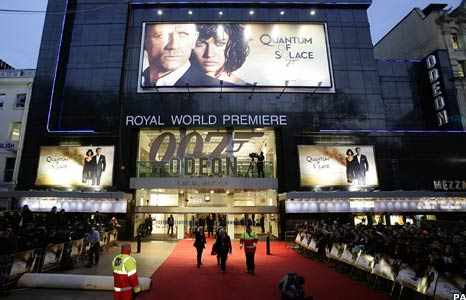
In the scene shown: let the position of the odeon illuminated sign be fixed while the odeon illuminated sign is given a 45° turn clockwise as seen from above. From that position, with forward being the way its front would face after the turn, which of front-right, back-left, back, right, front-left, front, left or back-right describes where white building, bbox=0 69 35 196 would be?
front-right

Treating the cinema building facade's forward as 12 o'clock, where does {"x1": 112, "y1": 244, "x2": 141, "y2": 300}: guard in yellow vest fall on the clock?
The guard in yellow vest is roughly at 12 o'clock from the cinema building facade.

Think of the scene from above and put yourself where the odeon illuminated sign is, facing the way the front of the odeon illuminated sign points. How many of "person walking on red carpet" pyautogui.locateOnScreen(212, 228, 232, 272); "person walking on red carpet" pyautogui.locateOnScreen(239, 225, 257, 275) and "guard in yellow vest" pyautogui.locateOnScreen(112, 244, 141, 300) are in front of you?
3

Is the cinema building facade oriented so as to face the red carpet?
yes
